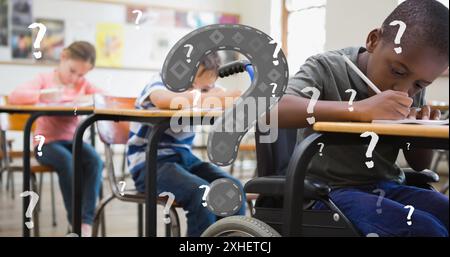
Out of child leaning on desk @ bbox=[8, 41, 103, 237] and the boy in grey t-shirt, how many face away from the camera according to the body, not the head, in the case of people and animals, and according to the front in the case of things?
0

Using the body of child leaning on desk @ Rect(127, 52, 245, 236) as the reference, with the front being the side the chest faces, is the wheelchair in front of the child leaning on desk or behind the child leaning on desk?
in front

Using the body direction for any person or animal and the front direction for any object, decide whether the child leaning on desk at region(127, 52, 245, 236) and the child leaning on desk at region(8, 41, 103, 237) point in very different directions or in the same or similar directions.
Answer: same or similar directions

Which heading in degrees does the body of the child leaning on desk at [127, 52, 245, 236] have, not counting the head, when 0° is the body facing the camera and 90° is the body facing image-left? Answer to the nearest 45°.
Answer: approximately 315°

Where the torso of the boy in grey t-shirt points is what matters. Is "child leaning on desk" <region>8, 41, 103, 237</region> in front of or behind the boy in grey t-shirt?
behind

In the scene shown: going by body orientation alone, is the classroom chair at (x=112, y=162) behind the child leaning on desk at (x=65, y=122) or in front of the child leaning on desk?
in front

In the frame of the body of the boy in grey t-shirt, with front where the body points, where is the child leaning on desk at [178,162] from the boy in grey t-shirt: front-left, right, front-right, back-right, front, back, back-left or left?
back

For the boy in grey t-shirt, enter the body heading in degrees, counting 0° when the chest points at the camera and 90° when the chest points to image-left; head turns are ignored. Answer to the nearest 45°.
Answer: approximately 315°
